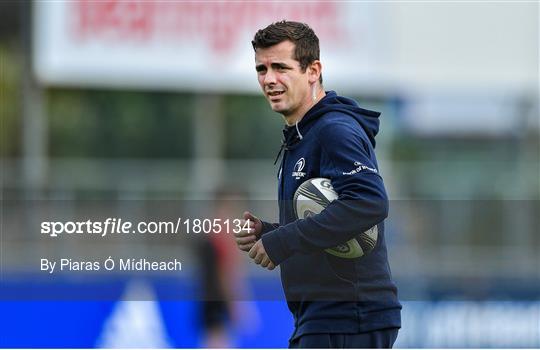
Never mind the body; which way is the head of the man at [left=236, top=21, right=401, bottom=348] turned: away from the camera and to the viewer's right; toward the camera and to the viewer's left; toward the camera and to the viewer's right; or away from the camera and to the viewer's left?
toward the camera and to the viewer's left

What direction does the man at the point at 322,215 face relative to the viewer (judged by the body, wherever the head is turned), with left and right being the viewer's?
facing the viewer and to the left of the viewer

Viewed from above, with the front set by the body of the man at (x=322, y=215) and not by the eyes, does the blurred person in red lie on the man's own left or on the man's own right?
on the man's own right
